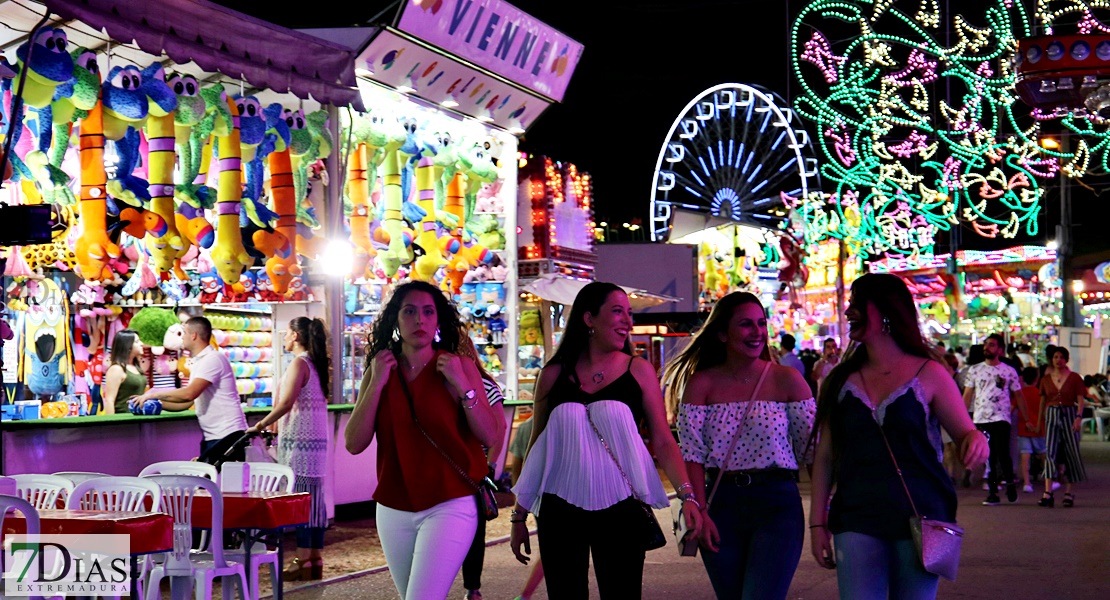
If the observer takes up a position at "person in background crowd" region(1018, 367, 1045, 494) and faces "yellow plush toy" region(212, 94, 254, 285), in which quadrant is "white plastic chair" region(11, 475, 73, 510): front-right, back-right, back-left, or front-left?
front-left

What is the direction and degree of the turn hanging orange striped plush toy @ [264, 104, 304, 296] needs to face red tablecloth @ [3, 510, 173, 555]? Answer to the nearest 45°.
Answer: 0° — it already faces it

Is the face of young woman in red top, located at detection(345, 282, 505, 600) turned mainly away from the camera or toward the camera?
toward the camera

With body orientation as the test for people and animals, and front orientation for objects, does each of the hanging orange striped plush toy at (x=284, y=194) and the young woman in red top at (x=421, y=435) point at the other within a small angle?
no

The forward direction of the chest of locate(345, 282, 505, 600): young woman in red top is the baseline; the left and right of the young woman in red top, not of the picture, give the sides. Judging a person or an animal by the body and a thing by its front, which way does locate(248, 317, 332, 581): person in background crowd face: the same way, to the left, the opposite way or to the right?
to the right

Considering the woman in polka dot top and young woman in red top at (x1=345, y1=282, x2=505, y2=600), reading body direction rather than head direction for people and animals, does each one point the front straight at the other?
no

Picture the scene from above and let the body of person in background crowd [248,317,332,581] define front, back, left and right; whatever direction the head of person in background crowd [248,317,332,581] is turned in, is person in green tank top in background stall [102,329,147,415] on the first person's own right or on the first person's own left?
on the first person's own right

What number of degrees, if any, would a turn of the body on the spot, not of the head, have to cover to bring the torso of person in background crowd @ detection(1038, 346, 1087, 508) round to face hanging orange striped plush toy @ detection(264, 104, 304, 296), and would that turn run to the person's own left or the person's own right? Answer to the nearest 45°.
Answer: approximately 45° to the person's own right

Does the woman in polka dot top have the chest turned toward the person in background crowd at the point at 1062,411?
no

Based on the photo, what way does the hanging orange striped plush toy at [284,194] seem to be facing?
toward the camera

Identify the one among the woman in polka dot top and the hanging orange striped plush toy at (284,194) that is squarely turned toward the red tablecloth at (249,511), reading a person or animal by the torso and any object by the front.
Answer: the hanging orange striped plush toy

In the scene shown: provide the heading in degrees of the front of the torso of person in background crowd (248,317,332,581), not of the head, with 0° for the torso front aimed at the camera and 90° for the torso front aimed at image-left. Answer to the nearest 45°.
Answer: approximately 90°

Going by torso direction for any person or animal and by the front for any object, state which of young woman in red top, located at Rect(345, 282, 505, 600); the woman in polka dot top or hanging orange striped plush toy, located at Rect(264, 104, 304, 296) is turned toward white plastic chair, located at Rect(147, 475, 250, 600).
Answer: the hanging orange striped plush toy

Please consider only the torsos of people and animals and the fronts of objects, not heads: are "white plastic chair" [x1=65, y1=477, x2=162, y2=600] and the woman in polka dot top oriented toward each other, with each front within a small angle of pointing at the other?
no
